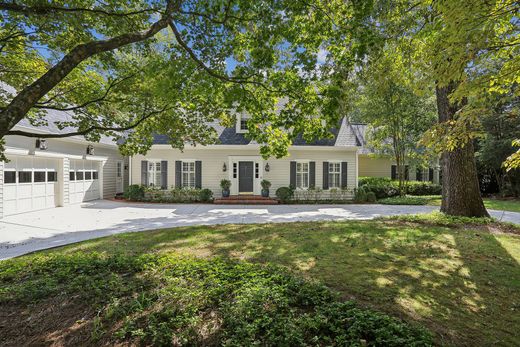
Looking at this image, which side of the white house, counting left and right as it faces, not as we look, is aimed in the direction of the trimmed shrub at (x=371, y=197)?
left

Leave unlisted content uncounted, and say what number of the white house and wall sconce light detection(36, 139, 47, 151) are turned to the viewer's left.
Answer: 0

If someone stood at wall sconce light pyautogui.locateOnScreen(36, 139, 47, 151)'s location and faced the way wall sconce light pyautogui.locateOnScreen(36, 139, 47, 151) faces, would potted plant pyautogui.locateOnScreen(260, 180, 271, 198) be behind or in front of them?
in front

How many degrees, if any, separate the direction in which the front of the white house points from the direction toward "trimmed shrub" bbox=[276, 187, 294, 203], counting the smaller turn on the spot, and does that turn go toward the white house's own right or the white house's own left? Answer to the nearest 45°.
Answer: approximately 45° to the white house's own left

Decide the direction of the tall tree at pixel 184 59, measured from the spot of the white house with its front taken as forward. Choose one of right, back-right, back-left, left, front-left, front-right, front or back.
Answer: front

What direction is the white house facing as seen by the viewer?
toward the camera

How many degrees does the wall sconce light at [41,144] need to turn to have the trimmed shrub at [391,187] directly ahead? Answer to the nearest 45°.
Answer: approximately 45° to its left

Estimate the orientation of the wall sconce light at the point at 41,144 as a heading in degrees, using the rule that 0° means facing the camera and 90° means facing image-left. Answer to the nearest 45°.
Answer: approximately 315°

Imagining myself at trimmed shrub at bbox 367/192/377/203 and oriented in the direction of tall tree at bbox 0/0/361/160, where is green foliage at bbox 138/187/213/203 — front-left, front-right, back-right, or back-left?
front-right

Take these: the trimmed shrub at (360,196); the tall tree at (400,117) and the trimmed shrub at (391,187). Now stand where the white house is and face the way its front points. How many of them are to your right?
0

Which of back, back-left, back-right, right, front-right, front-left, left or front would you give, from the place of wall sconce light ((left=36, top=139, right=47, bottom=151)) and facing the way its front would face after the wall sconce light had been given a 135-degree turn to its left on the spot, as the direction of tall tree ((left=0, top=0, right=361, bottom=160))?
back

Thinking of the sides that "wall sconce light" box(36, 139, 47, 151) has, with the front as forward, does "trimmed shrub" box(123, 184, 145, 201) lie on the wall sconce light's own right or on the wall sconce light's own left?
on the wall sconce light's own left

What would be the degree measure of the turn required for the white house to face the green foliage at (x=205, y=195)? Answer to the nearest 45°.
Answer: approximately 45° to its right

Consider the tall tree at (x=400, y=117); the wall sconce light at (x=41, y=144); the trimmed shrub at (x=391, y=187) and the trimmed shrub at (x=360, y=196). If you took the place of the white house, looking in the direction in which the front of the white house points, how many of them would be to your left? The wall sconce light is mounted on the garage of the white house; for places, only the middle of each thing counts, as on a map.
3
